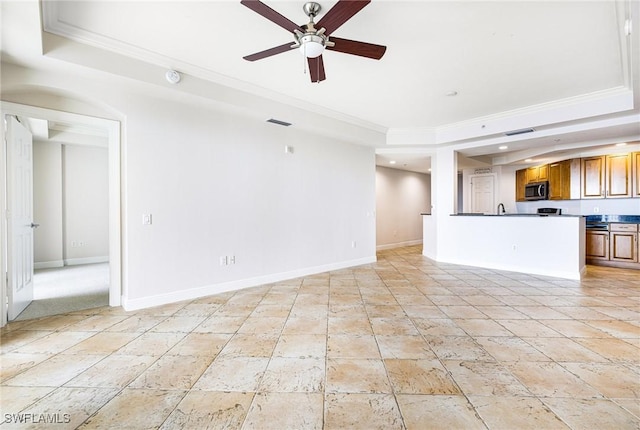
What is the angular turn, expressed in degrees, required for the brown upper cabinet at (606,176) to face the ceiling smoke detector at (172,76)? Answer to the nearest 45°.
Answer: approximately 45° to its right

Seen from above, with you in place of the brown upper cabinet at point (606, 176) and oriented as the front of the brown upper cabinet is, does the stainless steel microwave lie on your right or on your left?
on your right

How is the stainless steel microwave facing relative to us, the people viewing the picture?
facing the viewer and to the left of the viewer

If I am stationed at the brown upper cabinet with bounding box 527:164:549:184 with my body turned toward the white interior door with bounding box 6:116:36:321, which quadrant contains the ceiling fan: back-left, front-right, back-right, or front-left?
front-left

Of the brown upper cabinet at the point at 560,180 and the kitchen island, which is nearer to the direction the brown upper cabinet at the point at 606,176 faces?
the kitchen island

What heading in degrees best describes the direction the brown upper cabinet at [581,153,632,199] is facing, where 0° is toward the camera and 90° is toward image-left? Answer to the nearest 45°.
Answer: approximately 0°

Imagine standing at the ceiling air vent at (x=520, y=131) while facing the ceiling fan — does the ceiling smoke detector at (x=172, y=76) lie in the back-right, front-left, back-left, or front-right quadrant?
front-right

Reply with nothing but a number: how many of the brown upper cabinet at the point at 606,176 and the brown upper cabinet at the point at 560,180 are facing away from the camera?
0

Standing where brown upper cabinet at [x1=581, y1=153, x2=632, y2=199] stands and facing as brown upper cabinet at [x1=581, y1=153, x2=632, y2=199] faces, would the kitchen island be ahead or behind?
ahead

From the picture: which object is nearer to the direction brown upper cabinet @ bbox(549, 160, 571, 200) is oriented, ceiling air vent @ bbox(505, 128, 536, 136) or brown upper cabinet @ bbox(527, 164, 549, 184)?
the ceiling air vent

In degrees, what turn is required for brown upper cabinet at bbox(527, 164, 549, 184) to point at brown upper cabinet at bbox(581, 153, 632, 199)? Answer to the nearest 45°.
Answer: approximately 90° to its left

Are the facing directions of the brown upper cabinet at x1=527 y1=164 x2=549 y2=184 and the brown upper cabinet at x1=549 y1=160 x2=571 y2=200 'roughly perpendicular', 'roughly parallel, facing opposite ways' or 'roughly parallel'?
roughly parallel

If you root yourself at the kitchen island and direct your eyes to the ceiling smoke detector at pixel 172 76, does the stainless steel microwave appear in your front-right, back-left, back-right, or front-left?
back-right

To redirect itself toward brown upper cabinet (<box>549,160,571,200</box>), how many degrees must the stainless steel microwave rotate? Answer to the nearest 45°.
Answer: approximately 90° to its left

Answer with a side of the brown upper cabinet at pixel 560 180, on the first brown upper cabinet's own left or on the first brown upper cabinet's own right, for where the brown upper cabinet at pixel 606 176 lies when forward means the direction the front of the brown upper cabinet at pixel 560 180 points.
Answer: on the first brown upper cabinet's own left

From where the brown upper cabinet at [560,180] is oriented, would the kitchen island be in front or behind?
in front
